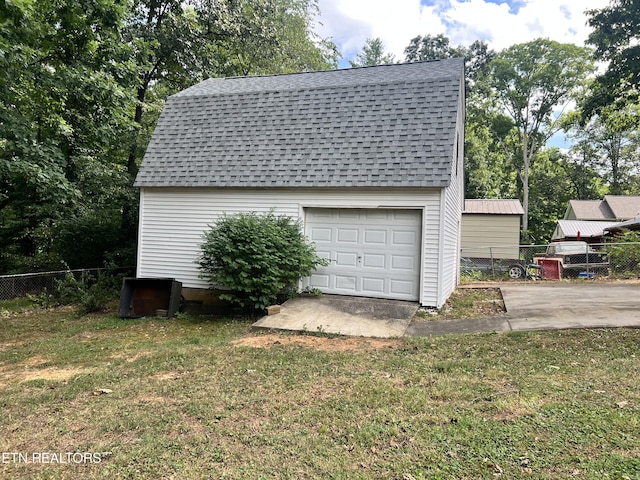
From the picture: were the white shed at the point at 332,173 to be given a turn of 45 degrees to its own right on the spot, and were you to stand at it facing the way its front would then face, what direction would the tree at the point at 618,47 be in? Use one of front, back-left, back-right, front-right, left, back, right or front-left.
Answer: back-left

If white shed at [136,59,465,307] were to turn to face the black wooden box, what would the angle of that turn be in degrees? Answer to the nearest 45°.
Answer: approximately 90° to its right

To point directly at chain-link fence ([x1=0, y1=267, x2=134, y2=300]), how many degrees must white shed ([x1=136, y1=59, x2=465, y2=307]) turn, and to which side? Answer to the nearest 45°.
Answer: approximately 90° to its right

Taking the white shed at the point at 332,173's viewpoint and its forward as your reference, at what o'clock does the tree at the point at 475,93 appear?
The tree is roughly at 7 o'clock from the white shed.

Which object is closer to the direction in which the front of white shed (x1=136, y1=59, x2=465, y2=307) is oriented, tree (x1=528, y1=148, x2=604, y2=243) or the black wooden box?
the black wooden box

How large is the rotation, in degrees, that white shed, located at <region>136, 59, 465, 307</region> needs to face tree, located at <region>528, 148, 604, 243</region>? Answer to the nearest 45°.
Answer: approximately 135° to its left

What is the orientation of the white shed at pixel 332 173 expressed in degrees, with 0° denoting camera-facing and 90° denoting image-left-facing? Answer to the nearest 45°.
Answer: approximately 0°

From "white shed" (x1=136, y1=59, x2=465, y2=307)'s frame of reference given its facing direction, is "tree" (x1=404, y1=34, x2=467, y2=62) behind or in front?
behind

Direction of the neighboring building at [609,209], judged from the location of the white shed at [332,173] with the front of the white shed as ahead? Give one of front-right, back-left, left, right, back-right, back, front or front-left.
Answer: back-left

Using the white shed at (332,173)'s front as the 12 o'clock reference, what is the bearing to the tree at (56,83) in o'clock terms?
The tree is roughly at 3 o'clock from the white shed.

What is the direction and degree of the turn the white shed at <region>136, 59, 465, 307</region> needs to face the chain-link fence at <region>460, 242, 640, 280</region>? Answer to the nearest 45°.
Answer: approximately 135° to its left

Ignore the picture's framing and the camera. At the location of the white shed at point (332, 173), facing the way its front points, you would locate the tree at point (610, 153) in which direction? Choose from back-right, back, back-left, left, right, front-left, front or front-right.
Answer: back-left
